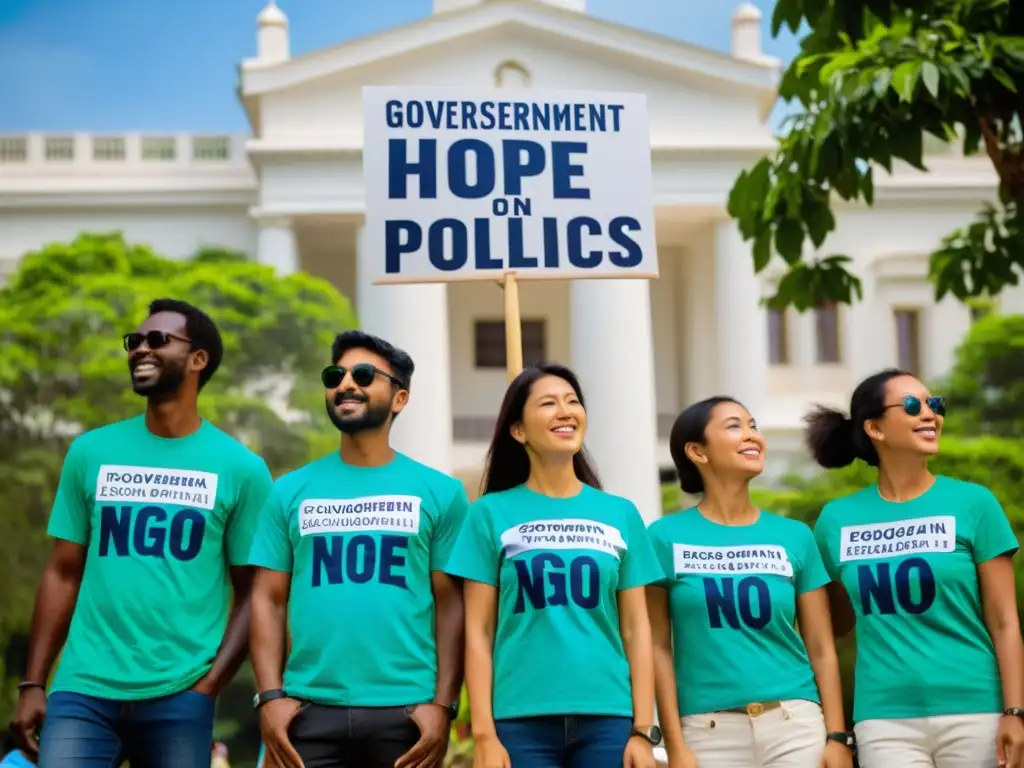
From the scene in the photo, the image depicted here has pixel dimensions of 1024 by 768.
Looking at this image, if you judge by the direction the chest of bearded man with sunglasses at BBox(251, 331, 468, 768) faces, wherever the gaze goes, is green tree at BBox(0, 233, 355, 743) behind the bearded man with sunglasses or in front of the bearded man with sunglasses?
behind

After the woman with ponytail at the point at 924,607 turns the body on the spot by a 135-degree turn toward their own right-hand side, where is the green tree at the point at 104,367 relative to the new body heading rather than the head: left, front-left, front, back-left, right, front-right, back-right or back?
front

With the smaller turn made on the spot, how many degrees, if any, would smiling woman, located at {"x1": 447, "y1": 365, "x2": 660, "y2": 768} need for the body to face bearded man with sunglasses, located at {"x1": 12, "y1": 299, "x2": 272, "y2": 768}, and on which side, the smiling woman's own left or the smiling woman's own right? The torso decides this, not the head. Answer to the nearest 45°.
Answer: approximately 90° to the smiling woman's own right

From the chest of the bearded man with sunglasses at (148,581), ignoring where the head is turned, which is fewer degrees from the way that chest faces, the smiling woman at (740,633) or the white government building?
the smiling woman

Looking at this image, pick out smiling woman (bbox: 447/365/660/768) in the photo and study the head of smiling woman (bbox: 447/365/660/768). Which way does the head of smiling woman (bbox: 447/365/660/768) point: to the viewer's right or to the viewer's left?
to the viewer's right

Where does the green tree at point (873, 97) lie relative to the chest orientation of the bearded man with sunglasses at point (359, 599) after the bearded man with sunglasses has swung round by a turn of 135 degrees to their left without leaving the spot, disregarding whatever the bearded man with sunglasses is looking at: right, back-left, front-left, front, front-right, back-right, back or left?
front

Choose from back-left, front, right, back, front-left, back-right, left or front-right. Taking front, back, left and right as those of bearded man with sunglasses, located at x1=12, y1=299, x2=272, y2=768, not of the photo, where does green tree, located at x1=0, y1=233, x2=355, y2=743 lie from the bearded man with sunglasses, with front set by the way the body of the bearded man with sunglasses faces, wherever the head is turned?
back

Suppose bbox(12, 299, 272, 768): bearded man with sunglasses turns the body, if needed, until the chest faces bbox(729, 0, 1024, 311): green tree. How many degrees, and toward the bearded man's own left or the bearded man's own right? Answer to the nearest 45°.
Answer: approximately 90° to the bearded man's own left

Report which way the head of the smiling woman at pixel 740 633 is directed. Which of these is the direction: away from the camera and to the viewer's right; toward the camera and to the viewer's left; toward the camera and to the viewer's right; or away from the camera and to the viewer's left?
toward the camera and to the viewer's right
